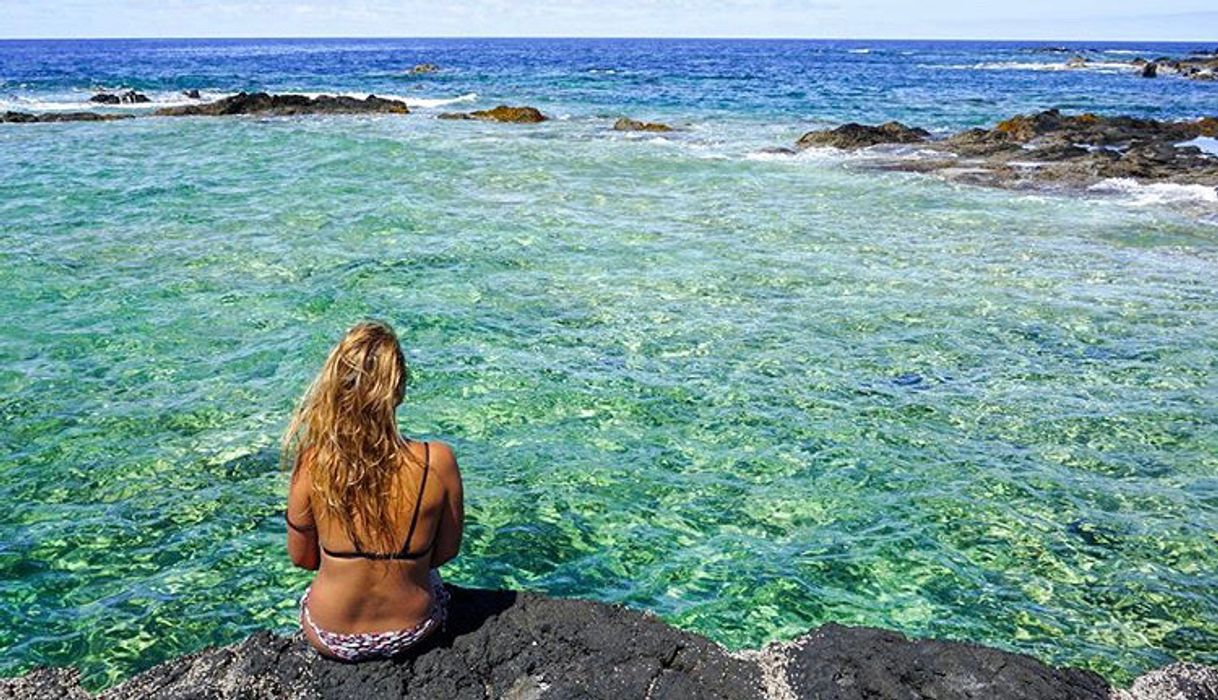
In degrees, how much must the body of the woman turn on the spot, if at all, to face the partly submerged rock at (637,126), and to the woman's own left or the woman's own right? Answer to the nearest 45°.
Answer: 0° — they already face it

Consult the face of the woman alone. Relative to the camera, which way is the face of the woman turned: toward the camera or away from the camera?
away from the camera

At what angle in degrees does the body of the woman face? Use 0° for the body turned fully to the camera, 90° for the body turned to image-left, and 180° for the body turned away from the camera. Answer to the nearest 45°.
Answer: approximately 180°

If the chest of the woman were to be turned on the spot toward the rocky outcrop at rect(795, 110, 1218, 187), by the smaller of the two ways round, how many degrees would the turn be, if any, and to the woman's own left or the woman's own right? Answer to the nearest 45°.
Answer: approximately 45° to the woman's own right

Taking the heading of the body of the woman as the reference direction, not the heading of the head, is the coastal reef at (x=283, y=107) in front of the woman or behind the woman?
in front

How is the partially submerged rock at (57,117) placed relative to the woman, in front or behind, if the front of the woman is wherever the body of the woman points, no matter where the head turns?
in front
